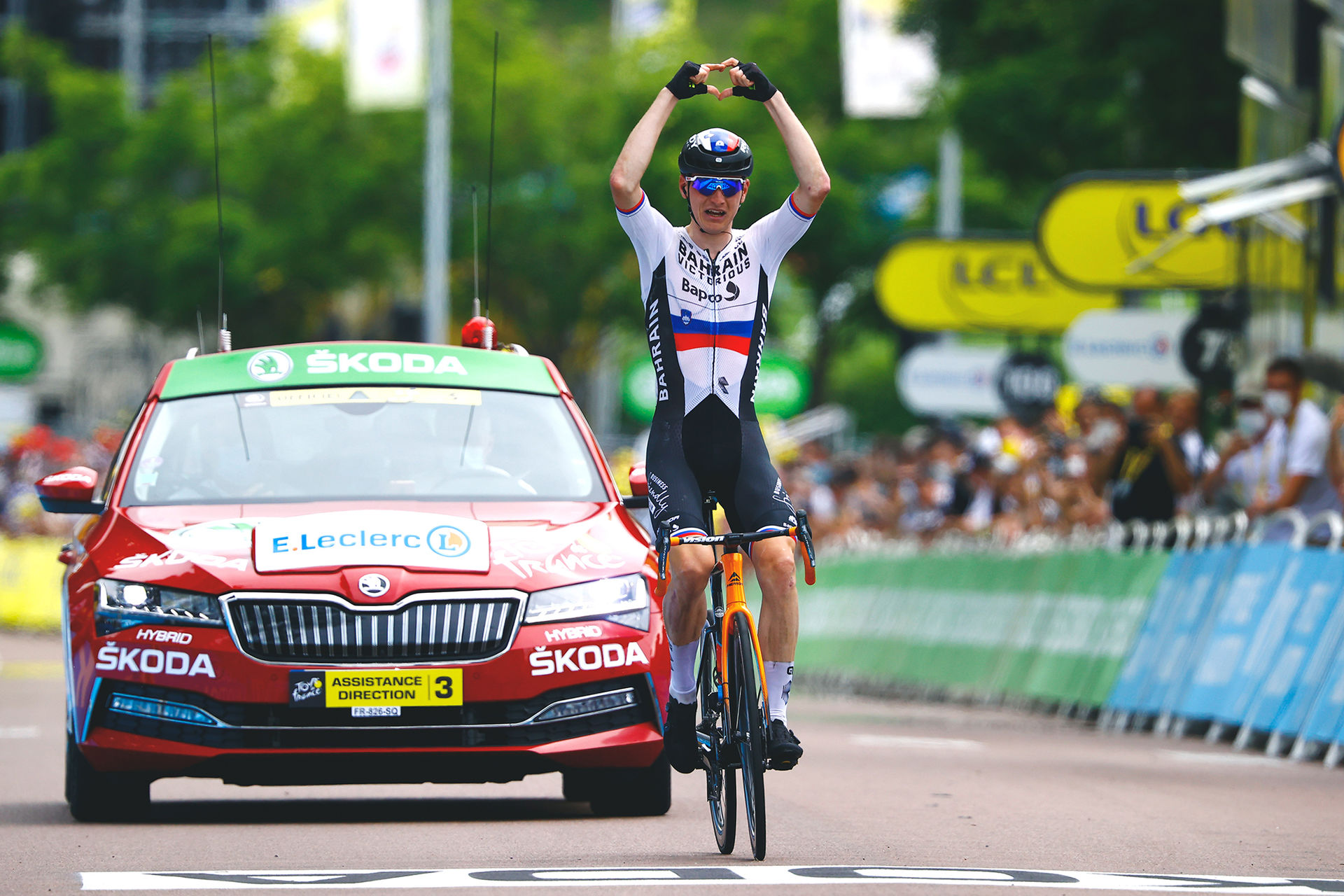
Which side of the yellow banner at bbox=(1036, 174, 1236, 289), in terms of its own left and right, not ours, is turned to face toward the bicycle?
front

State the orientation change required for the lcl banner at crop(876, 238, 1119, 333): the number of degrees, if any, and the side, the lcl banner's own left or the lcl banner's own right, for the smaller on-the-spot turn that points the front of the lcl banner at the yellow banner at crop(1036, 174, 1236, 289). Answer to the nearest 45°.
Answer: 0° — it already faces it

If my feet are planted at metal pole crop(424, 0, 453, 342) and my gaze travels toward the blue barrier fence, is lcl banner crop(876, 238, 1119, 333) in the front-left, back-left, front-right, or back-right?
front-left

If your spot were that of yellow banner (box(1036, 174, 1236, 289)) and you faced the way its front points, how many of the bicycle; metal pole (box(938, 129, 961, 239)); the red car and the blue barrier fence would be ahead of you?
3

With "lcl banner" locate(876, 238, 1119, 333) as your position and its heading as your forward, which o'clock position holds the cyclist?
The cyclist is roughly at 12 o'clock from the lcl banner.

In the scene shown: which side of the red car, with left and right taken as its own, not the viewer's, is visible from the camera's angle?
front

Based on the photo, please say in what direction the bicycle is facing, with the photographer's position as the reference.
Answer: facing the viewer

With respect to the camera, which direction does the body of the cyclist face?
toward the camera

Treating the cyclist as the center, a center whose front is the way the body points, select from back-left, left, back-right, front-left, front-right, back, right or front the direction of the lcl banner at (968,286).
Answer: back
